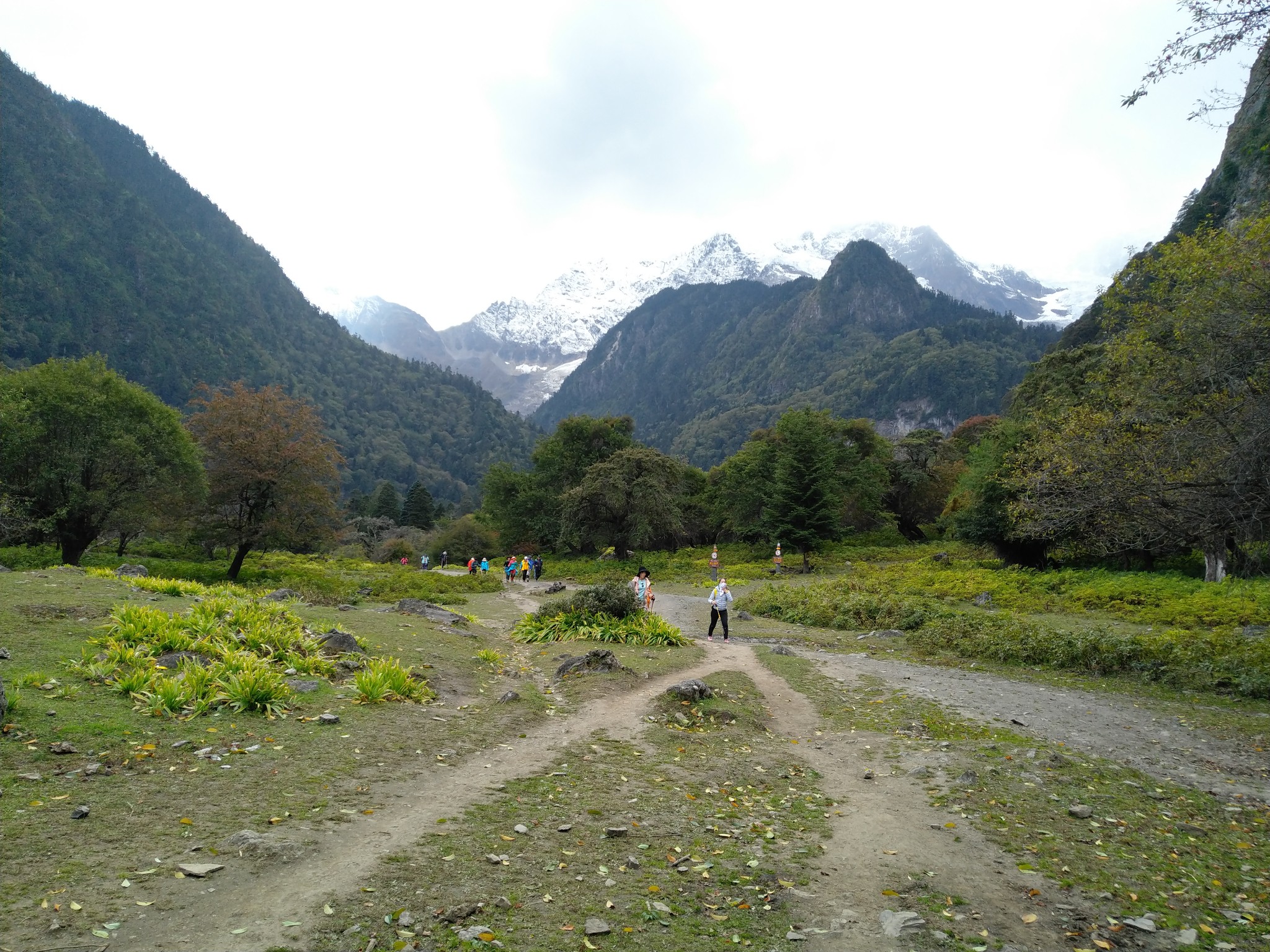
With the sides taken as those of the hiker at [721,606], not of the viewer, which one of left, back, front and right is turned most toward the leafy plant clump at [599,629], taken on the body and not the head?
right

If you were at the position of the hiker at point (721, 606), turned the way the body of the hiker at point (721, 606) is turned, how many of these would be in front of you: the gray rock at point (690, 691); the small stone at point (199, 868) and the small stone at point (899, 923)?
3

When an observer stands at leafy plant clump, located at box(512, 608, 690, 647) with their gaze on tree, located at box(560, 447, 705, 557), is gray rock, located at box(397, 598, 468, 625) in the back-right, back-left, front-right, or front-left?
front-left

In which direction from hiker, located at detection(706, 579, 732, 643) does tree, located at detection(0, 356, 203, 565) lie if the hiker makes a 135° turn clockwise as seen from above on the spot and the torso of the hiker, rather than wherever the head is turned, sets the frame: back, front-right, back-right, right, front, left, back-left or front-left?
front-left

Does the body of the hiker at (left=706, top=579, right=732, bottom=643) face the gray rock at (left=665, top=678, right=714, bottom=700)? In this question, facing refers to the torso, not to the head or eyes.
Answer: yes

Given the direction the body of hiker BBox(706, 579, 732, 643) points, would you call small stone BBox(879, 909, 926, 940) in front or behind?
in front

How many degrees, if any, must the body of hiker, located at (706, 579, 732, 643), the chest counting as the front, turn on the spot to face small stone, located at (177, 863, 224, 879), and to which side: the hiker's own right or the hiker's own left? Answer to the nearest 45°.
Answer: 0° — they already face it

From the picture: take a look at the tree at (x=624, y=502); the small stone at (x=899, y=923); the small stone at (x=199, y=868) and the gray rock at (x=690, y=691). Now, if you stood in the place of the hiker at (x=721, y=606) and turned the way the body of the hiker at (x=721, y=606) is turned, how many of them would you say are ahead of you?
3

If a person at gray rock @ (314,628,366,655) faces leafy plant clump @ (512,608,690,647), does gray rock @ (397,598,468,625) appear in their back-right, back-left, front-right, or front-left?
front-left

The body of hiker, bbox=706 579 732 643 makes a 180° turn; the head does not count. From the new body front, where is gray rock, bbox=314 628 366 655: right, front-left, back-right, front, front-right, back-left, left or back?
back-left

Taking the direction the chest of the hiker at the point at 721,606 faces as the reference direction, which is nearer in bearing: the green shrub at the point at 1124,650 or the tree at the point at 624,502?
the green shrub

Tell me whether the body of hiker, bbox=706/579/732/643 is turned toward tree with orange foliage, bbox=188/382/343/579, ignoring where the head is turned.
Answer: no

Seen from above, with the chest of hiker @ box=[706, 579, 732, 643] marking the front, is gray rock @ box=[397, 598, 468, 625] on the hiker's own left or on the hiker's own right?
on the hiker's own right

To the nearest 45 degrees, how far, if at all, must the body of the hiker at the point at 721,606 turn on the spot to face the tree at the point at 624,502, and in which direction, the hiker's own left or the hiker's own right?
approximately 180°

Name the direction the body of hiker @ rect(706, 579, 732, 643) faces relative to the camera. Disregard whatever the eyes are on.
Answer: toward the camera
